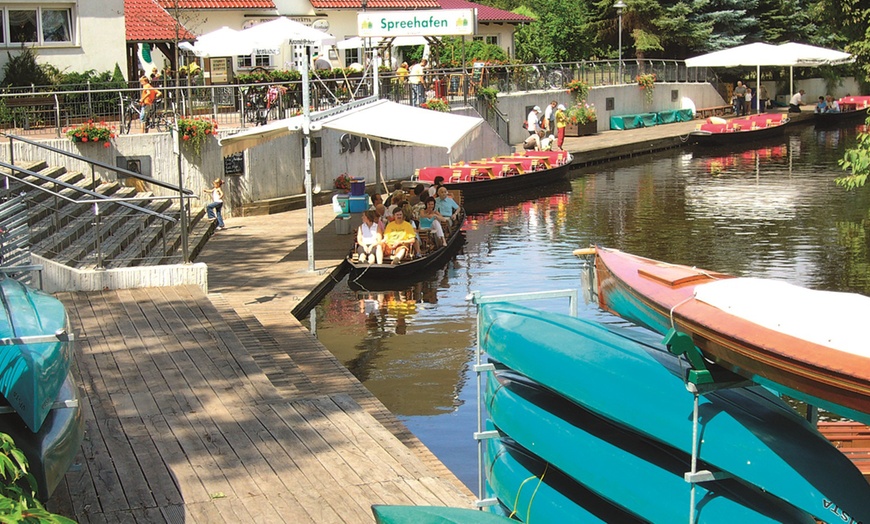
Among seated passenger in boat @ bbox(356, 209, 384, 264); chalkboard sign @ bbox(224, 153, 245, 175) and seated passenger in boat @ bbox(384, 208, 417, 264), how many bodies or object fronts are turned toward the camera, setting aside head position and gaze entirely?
3

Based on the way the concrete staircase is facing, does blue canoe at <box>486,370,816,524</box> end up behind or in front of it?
in front

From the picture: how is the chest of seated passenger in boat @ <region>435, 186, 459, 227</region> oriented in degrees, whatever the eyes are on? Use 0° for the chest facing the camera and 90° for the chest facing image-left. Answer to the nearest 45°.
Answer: approximately 45°

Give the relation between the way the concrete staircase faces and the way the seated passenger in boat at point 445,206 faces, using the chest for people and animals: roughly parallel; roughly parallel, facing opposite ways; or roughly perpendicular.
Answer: roughly perpendicular

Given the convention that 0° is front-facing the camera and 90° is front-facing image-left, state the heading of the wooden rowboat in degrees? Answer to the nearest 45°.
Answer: approximately 135°

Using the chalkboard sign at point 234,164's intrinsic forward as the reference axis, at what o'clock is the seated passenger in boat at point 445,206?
The seated passenger in boat is roughly at 10 o'clock from the chalkboard sign.

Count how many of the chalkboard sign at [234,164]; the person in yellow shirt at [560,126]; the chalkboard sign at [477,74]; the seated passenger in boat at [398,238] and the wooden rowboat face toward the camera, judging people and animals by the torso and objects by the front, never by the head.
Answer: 3

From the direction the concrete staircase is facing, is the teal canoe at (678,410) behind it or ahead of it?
ahead

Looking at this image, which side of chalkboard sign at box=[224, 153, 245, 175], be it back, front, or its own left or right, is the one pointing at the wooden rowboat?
front
